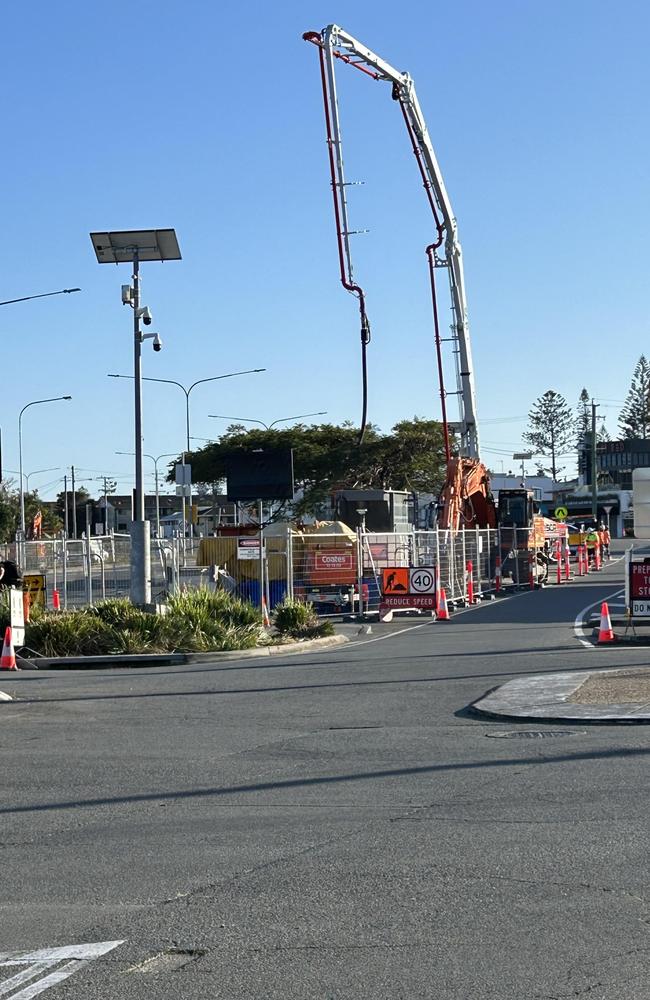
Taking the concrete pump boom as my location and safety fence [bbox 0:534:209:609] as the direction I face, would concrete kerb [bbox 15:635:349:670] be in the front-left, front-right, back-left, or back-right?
front-left

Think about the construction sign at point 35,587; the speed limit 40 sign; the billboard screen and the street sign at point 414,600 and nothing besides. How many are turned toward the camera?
4

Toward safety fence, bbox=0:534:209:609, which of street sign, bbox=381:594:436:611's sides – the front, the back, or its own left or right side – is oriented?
right

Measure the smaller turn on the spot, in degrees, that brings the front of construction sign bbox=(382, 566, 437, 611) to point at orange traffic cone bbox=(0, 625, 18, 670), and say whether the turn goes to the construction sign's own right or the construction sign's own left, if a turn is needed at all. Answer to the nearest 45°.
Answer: approximately 45° to the construction sign's own right

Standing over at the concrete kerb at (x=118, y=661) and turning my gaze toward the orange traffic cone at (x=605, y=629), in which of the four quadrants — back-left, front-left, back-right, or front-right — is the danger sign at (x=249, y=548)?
front-left

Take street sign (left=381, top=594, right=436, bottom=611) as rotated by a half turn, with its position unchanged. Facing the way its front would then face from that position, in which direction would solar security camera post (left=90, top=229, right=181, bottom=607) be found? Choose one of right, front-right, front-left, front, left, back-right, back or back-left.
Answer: back-left

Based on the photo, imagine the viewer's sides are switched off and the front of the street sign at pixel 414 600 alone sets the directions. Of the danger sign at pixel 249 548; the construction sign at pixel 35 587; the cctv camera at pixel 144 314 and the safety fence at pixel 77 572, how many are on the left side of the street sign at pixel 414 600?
0

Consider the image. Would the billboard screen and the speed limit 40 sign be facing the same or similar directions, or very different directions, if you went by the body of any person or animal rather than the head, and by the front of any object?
same or similar directions

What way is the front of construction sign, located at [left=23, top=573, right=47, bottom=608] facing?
toward the camera

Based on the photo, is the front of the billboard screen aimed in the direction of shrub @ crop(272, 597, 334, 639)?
yes

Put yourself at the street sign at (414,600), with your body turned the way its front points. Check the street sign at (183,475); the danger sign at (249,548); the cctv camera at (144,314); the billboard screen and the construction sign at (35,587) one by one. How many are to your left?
0

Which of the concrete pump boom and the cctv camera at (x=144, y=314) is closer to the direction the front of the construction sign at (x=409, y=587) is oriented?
the cctv camera

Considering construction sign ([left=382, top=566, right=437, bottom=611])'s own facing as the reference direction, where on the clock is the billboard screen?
The billboard screen is roughly at 3 o'clock from the construction sign.

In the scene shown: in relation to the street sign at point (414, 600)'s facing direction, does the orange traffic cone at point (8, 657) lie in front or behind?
in front

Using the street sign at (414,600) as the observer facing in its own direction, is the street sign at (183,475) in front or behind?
behind

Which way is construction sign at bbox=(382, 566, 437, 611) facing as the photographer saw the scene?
facing the viewer
